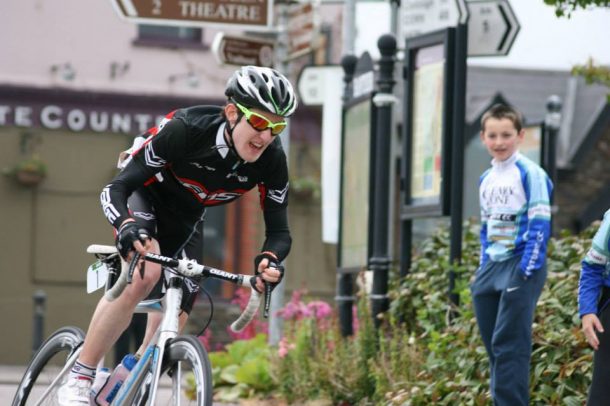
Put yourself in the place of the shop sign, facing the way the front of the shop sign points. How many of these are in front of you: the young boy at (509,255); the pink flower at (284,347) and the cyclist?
3

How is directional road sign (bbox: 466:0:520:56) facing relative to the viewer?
toward the camera

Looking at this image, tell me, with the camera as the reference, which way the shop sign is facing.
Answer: facing the viewer

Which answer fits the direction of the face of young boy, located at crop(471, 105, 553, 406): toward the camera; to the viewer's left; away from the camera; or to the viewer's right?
toward the camera

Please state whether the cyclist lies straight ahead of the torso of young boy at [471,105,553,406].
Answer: yes

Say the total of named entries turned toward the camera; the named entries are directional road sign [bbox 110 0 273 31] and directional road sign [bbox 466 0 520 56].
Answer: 2
